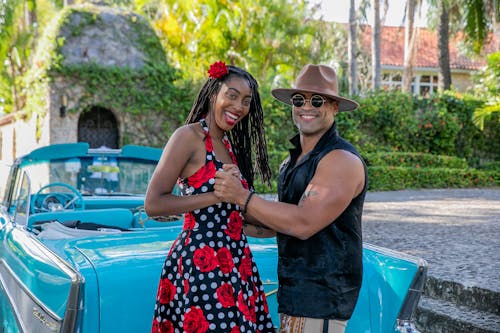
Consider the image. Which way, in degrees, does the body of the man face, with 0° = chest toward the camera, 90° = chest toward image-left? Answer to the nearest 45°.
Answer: approximately 45°

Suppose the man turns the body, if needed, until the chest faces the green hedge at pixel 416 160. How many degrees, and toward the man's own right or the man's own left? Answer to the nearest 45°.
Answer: approximately 135° to the man's own right

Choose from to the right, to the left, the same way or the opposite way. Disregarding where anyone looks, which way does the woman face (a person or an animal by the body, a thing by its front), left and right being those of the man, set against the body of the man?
to the left

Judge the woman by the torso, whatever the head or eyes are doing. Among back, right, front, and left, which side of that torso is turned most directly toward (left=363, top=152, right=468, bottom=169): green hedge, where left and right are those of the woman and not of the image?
left

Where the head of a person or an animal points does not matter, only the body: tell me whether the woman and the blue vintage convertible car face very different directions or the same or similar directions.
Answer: very different directions

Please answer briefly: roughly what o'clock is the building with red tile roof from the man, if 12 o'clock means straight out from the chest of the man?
The building with red tile roof is roughly at 5 o'clock from the man.
